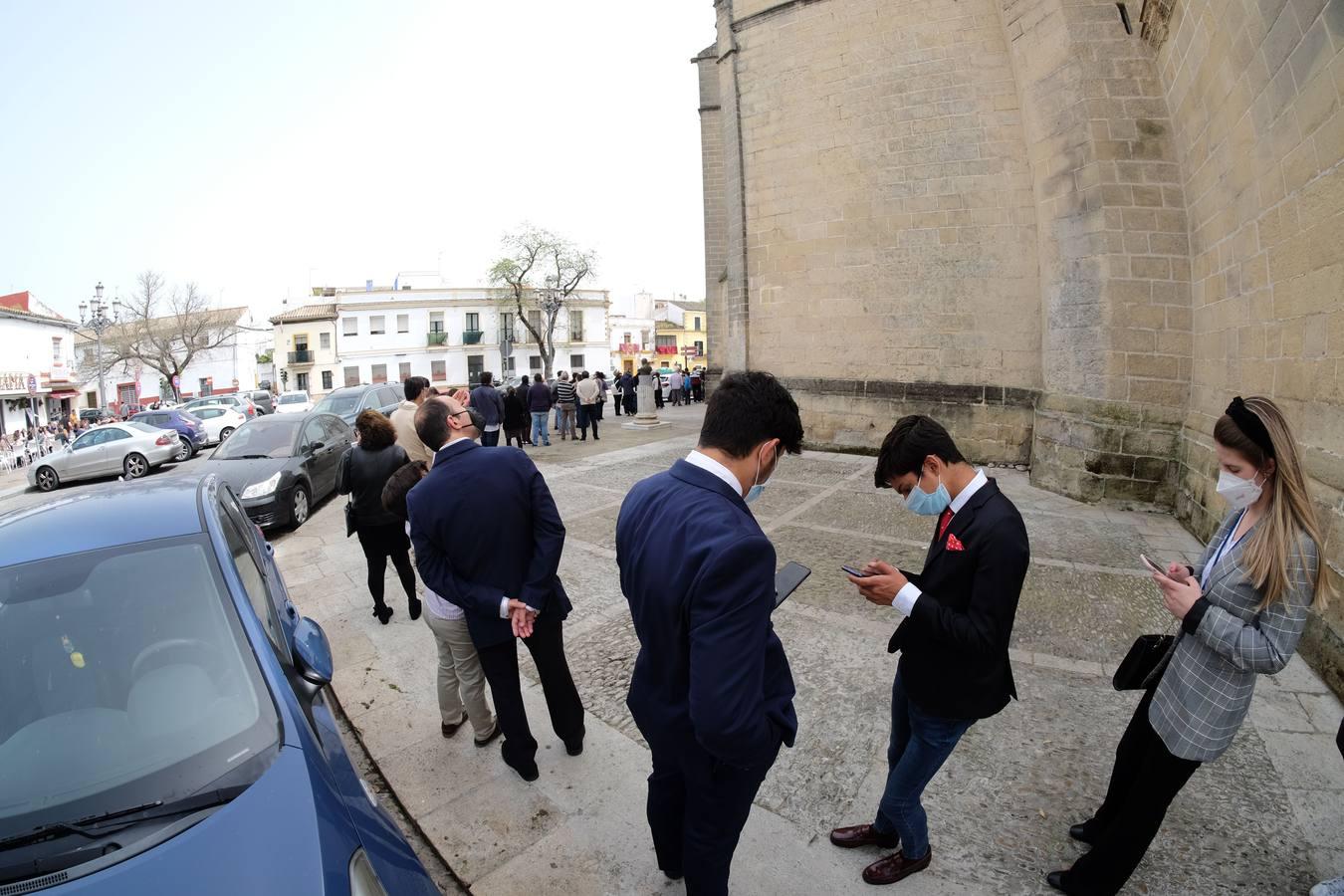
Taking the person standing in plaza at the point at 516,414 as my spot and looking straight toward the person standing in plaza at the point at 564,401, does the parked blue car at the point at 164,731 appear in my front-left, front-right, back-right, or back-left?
back-right

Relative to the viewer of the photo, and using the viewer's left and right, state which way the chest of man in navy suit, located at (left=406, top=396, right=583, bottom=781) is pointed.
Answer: facing away from the viewer

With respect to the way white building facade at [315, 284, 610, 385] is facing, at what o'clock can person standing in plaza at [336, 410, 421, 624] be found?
The person standing in plaza is roughly at 12 o'clock from the white building facade.

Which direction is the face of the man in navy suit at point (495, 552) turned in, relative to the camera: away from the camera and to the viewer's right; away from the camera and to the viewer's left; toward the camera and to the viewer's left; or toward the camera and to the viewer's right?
away from the camera and to the viewer's right

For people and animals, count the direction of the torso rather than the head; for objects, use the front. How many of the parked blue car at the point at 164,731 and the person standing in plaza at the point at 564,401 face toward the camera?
1

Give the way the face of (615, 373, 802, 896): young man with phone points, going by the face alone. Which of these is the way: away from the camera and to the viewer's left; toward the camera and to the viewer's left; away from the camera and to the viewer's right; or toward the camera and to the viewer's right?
away from the camera and to the viewer's right

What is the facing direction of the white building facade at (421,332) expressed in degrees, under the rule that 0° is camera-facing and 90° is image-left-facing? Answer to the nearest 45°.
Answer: approximately 0°

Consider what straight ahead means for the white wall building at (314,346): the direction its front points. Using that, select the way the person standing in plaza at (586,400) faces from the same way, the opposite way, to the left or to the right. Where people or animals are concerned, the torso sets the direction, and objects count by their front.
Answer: the opposite way

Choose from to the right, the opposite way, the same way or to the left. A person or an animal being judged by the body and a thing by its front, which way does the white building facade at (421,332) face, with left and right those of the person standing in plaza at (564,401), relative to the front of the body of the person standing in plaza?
the opposite way

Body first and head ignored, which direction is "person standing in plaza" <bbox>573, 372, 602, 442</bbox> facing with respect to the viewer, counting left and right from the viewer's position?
facing away from the viewer

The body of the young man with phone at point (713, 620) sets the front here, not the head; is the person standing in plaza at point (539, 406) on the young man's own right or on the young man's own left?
on the young man's own left

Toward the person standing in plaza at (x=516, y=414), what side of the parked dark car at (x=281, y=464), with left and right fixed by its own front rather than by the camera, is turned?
back

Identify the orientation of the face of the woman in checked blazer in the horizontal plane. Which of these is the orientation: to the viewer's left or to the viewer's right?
to the viewer's left
